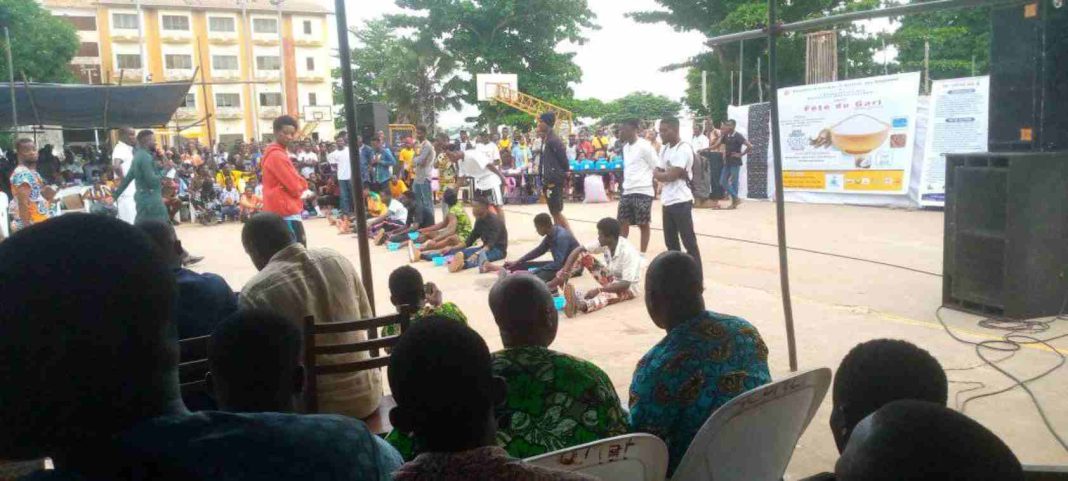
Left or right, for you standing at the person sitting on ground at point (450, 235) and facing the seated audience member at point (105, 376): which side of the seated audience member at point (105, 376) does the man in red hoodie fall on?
right

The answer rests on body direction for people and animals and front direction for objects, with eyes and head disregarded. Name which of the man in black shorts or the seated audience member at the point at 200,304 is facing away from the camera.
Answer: the seated audience member

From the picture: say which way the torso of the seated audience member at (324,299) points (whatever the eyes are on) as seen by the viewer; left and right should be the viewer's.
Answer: facing away from the viewer and to the left of the viewer

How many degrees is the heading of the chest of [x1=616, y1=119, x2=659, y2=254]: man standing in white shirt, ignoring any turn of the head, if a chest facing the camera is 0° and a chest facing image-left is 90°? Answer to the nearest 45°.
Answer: approximately 45°

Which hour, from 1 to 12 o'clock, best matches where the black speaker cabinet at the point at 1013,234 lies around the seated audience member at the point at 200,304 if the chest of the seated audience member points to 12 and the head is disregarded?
The black speaker cabinet is roughly at 3 o'clock from the seated audience member.

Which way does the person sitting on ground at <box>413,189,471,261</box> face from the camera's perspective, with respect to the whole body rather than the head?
to the viewer's left

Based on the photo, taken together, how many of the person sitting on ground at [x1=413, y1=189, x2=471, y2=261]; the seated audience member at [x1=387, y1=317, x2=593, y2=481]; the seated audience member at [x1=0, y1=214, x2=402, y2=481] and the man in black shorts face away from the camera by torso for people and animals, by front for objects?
2

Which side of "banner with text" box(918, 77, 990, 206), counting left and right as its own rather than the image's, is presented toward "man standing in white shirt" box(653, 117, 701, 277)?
front

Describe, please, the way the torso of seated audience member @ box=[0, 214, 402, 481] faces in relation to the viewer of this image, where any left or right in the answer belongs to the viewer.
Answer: facing away from the viewer

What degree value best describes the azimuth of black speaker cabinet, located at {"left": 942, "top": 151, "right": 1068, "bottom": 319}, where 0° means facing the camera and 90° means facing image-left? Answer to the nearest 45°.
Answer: approximately 45°

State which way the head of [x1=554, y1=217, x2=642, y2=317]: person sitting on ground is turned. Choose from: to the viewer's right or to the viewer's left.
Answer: to the viewer's left

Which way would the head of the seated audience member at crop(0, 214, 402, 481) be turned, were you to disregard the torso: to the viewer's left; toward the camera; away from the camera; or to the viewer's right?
away from the camera
